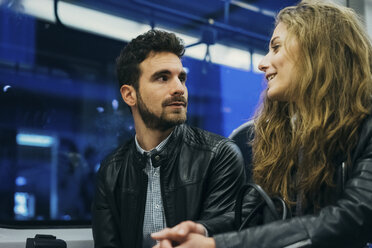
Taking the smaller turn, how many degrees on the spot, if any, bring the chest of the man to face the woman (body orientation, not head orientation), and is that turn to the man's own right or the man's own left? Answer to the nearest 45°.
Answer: approximately 45° to the man's own left

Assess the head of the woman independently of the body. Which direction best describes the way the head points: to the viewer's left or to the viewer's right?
to the viewer's left

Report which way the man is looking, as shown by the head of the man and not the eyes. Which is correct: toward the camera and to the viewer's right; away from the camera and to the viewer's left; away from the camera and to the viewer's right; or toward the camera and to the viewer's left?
toward the camera and to the viewer's right

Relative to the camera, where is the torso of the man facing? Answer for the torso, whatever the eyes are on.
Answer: toward the camera

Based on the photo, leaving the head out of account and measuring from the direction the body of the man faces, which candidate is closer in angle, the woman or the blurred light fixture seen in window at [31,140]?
the woman

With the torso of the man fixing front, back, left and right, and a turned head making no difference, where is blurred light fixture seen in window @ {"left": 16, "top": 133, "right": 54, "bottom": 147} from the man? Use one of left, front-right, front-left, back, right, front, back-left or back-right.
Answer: back-right
